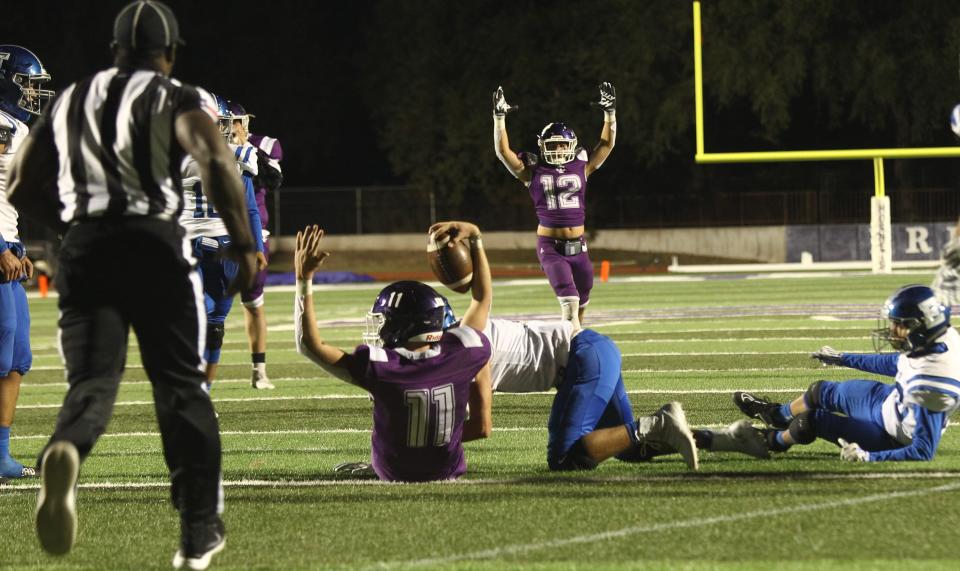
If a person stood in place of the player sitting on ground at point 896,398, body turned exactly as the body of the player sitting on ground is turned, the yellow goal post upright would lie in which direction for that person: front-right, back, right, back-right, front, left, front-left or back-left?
right

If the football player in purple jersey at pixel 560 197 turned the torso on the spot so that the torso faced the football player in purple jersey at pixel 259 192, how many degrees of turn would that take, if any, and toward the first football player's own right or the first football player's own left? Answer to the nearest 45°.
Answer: approximately 45° to the first football player's own right

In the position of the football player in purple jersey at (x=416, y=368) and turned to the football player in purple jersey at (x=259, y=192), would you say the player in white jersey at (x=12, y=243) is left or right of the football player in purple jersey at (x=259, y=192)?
left

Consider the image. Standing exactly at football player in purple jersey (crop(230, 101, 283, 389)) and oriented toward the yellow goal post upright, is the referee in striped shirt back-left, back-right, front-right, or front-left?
back-right

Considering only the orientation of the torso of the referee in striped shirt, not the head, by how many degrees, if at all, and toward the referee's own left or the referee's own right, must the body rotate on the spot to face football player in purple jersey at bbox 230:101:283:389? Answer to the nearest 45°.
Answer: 0° — they already face them

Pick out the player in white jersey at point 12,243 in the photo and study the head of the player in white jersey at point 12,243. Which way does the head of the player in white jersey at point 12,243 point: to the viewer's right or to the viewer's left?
to the viewer's right

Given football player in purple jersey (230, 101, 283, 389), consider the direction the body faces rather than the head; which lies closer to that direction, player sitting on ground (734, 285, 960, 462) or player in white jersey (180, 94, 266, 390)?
the player in white jersey

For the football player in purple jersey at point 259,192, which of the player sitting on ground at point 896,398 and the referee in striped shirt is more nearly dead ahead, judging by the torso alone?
the referee in striped shirt

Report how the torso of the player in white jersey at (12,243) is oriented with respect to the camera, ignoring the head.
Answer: to the viewer's right

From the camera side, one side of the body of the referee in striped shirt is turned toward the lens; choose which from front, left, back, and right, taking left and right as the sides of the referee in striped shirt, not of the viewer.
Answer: back

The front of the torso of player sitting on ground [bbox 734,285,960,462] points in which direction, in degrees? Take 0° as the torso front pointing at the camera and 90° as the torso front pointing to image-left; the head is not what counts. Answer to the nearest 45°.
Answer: approximately 90°

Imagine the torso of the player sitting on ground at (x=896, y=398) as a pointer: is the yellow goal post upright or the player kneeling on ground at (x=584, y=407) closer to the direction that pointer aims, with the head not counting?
the player kneeling on ground

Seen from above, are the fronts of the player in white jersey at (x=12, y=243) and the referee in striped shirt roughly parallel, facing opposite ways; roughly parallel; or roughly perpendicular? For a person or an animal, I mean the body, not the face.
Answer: roughly perpendicular
